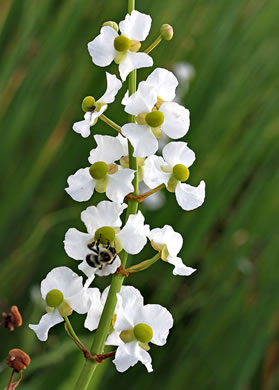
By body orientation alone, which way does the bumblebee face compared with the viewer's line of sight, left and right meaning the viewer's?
facing to the right of the viewer
